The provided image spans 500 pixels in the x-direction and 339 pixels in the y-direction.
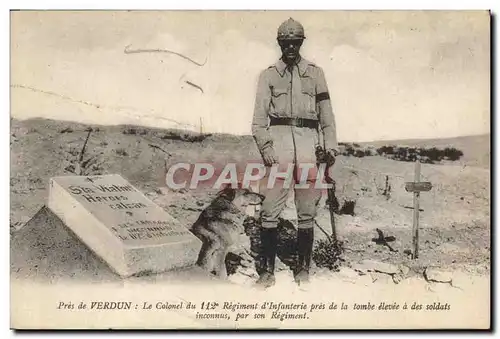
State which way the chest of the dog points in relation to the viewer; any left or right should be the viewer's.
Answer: facing to the right of the viewer
